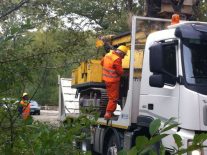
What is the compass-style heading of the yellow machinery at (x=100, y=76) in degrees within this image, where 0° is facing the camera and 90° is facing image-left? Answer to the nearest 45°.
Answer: approximately 315°

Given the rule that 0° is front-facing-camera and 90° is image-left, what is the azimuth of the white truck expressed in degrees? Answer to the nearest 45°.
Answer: approximately 315°
